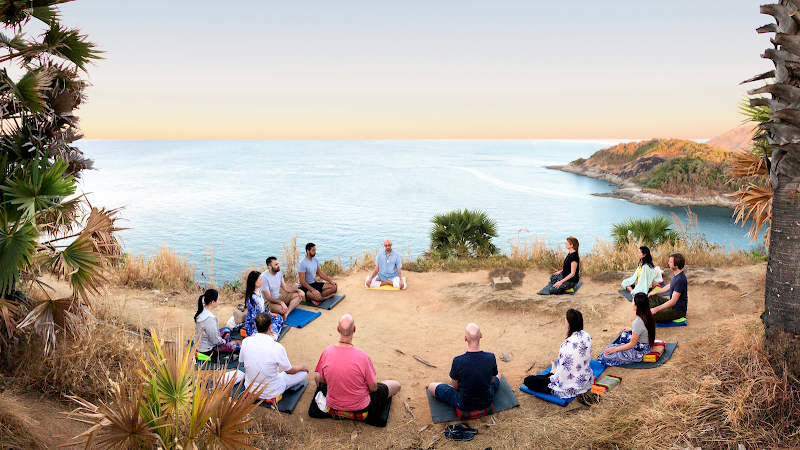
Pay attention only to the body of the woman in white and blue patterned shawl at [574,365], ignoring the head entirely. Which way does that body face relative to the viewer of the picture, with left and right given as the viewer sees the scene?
facing away from the viewer and to the left of the viewer

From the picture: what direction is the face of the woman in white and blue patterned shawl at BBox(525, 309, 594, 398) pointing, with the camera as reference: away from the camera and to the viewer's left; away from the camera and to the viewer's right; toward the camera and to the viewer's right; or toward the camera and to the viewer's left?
away from the camera and to the viewer's left

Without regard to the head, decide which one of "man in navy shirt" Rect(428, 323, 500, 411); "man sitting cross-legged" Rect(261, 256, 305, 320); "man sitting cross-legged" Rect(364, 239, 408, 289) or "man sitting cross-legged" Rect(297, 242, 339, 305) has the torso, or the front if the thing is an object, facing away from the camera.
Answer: the man in navy shirt

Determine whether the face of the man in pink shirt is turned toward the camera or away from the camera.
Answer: away from the camera

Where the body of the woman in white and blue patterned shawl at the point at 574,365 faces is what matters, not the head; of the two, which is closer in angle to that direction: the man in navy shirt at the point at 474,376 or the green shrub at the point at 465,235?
the green shrub

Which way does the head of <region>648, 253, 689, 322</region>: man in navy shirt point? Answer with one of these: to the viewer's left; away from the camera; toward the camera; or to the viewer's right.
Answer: to the viewer's left

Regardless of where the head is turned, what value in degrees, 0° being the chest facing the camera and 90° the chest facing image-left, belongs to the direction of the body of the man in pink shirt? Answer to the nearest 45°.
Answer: approximately 180°

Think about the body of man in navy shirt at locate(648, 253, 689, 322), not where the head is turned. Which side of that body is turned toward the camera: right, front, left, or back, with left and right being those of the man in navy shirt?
left

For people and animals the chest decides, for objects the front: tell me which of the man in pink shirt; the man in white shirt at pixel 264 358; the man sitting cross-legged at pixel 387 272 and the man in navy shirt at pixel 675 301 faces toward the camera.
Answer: the man sitting cross-legged

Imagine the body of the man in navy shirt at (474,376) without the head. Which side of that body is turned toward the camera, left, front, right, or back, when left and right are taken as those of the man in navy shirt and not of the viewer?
back

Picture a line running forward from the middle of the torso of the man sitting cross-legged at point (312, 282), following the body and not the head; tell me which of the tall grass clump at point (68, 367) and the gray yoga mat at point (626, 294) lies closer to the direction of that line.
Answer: the gray yoga mat

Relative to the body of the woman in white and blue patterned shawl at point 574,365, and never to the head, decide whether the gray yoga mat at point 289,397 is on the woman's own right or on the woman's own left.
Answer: on the woman's own left
